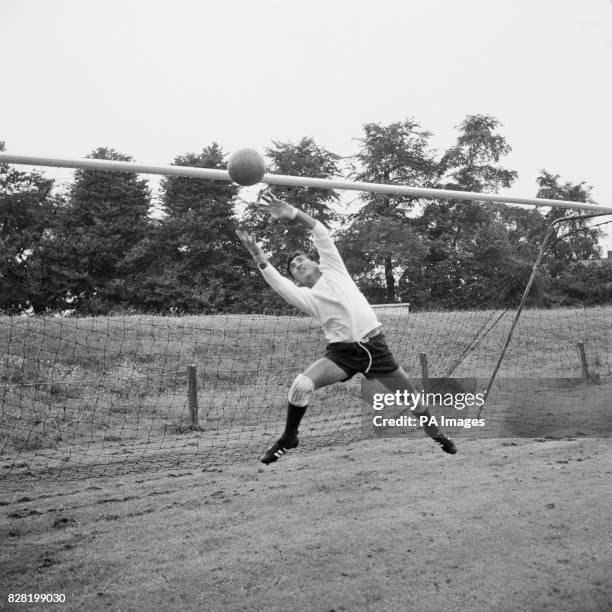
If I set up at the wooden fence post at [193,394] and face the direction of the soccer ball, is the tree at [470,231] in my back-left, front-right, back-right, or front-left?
back-left

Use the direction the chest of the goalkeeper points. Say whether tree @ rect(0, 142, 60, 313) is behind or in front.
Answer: behind

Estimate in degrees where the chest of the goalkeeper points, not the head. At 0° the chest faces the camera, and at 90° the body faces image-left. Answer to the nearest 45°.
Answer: approximately 0°

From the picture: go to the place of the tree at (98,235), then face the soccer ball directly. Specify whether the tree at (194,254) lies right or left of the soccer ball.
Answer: left

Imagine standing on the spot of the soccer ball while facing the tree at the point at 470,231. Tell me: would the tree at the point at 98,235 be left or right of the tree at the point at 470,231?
left

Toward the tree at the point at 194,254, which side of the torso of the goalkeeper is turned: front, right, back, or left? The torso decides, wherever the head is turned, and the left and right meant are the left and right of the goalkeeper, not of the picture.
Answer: back

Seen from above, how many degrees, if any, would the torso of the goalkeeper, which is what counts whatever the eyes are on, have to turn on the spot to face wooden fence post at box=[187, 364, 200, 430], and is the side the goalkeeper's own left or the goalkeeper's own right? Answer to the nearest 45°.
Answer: approximately 180°

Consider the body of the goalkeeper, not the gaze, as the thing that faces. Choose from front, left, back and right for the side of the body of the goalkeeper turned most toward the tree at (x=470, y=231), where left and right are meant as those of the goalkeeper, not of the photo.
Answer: back
